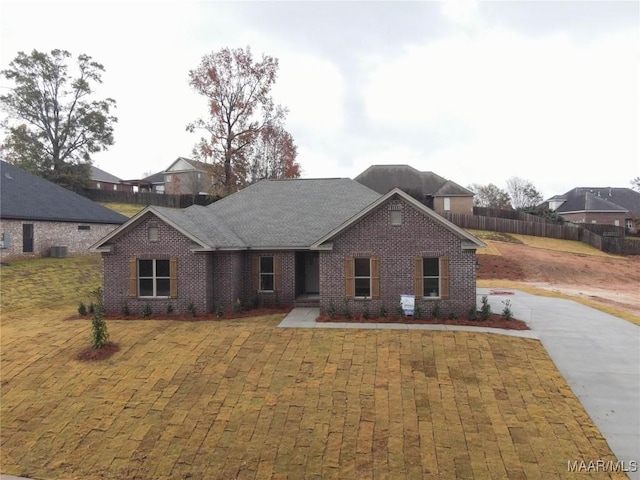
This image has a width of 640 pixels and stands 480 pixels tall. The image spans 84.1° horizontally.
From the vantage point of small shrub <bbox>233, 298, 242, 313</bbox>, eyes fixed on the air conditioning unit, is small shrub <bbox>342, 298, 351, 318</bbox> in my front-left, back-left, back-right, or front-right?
back-right

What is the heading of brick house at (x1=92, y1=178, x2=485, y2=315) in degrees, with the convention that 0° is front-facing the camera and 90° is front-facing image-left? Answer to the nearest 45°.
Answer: approximately 0°

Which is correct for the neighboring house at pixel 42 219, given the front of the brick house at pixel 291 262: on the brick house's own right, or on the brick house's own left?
on the brick house's own right

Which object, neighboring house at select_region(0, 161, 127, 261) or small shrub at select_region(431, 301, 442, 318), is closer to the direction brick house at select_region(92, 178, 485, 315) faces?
the small shrub

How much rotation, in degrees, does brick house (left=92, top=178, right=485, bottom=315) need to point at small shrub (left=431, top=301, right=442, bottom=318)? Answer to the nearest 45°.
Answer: approximately 90° to its left
